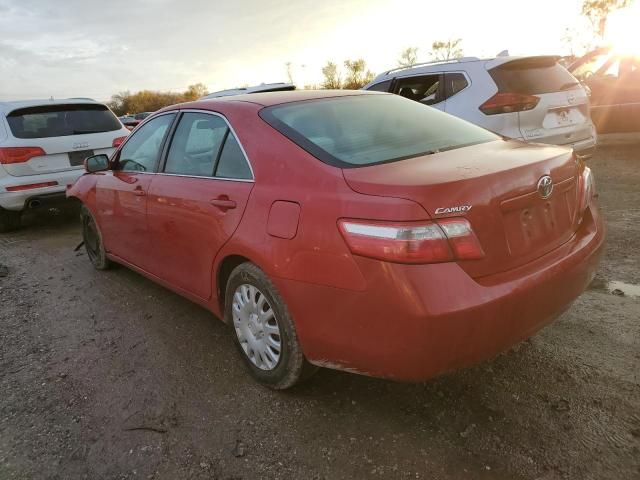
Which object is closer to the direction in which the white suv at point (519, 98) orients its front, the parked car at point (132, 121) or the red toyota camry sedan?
the parked car

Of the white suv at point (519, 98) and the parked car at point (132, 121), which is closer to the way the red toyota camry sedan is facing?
the parked car

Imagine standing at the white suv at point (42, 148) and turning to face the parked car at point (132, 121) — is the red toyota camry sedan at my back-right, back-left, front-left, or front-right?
back-right

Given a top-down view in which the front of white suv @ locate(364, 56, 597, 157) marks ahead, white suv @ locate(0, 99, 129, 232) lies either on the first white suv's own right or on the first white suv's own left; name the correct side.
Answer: on the first white suv's own left

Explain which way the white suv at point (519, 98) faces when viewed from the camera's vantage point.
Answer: facing away from the viewer and to the left of the viewer

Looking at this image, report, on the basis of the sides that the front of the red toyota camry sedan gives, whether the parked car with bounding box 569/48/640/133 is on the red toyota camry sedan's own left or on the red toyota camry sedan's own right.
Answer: on the red toyota camry sedan's own right

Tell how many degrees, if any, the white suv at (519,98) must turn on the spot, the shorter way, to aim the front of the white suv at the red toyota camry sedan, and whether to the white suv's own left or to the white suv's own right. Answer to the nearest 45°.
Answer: approximately 135° to the white suv's own left

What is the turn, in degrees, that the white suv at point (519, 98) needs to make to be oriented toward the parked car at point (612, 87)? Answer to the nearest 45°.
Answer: approximately 90° to its right

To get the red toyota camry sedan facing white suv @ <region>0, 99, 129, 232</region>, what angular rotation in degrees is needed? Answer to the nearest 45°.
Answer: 0° — it already faces it

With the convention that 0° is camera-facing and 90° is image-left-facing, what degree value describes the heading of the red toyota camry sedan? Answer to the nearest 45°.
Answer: approximately 135°

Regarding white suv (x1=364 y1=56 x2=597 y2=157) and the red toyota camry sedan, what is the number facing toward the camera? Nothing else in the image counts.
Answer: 0

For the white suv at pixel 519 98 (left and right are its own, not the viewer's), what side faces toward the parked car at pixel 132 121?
front
